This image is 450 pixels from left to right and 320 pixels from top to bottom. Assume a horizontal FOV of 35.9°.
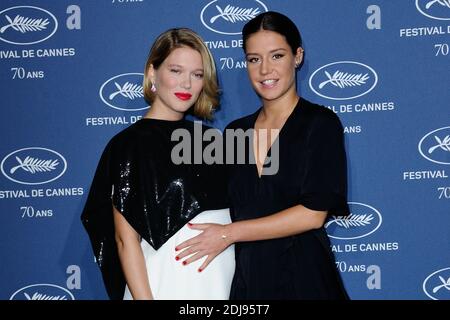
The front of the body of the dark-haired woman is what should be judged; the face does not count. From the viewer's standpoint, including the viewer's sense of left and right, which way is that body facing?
facing the viewer and to the left of the viewer

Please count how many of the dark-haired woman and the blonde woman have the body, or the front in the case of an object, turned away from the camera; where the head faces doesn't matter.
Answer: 0

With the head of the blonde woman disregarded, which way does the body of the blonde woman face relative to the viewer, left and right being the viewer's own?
facing the viewer and to the right of the viewer
